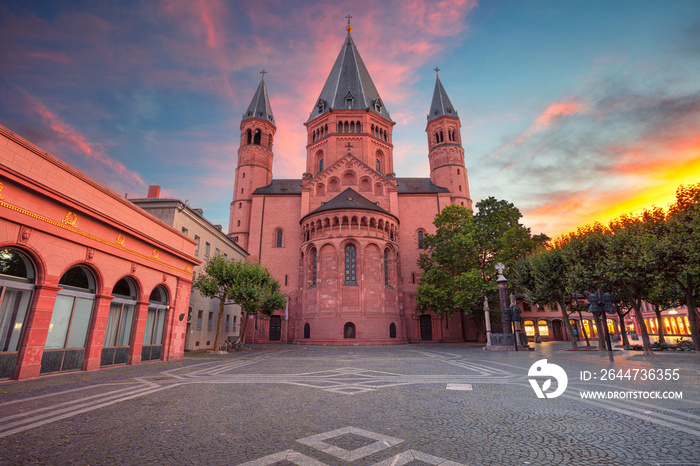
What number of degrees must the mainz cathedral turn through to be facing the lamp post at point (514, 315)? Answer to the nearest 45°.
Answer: approximately 45° to its left

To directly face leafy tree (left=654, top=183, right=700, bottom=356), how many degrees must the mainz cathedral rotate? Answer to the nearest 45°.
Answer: approximately 45° to its left

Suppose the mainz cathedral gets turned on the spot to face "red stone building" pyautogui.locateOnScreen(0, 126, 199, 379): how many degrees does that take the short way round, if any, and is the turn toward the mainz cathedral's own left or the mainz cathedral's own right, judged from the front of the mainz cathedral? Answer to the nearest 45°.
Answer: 0° — it already faces it

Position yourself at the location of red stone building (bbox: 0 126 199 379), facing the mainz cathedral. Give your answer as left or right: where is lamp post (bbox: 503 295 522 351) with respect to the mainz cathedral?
right

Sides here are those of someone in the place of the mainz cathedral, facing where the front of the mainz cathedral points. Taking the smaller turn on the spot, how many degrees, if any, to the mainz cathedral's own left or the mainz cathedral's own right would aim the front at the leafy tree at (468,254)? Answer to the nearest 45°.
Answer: approximately 45° to the mainz cathedral's own left

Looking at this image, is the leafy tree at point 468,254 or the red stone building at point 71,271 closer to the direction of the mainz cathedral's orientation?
the red stone building

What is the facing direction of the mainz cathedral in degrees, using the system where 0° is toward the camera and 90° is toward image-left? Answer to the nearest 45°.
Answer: approximately 0°

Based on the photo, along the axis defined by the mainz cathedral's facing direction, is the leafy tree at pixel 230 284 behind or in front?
in front

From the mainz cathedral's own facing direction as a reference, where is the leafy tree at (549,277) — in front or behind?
in front
